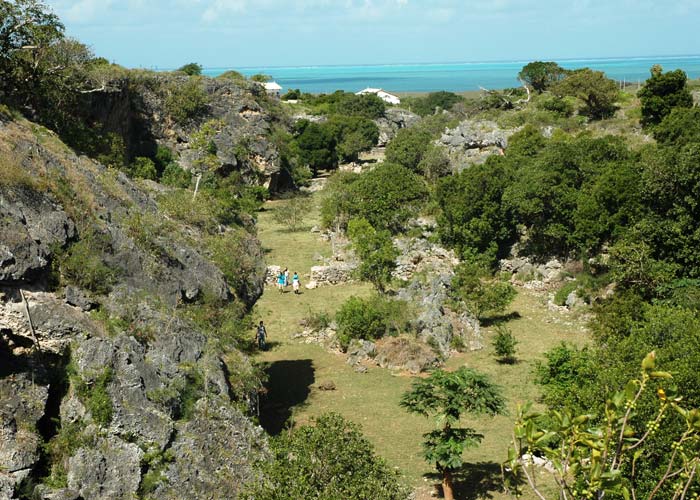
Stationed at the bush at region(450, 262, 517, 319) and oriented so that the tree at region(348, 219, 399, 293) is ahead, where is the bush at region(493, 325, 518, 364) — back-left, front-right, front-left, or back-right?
back-left
